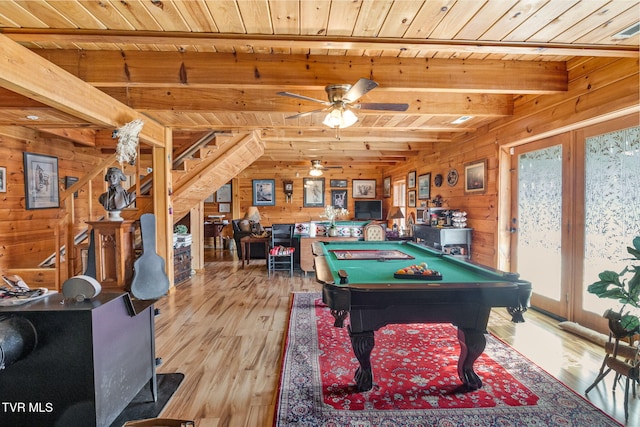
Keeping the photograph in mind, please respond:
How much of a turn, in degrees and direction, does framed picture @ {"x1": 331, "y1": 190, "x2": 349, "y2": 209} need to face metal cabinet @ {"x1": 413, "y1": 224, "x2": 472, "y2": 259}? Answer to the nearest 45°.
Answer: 0° — it already faces it

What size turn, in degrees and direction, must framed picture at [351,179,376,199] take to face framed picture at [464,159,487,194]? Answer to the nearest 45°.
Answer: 0° — it already faces it

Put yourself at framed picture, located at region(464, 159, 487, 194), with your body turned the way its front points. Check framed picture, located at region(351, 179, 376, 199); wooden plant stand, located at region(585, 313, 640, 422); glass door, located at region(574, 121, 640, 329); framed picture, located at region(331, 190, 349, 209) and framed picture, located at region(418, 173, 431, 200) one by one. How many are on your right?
3

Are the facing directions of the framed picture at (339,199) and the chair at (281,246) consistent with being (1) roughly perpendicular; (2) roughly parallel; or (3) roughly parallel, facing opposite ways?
roughly parallel

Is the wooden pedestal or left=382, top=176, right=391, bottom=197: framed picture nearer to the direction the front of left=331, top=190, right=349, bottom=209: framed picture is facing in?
the wooden pedestal

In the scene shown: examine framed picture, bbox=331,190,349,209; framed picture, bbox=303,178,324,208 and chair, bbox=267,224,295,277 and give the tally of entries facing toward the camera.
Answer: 3

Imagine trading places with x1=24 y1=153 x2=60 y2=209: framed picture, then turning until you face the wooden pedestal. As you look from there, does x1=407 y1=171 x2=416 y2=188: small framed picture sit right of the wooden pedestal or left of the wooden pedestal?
left

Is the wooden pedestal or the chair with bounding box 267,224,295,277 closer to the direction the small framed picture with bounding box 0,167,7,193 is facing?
the wooden pedestal

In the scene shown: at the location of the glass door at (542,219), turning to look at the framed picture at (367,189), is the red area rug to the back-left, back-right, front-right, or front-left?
back-left

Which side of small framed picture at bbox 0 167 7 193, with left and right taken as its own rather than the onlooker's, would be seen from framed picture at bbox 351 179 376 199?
left

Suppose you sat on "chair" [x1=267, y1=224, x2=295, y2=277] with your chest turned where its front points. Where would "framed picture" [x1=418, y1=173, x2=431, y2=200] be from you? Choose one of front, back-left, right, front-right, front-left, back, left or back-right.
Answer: left

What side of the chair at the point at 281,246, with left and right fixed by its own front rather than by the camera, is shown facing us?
front

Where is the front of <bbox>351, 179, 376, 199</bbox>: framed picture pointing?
toward the camera

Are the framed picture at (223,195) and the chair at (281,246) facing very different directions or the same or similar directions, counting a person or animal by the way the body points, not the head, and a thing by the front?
same or similar directions

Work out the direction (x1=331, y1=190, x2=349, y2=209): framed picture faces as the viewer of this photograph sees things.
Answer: facing the viewer

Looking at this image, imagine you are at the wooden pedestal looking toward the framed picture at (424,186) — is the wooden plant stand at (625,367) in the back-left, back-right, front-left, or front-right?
front-right

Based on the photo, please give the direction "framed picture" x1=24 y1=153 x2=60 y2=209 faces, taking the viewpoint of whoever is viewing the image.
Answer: facing the viewer and to the right of the viewer
